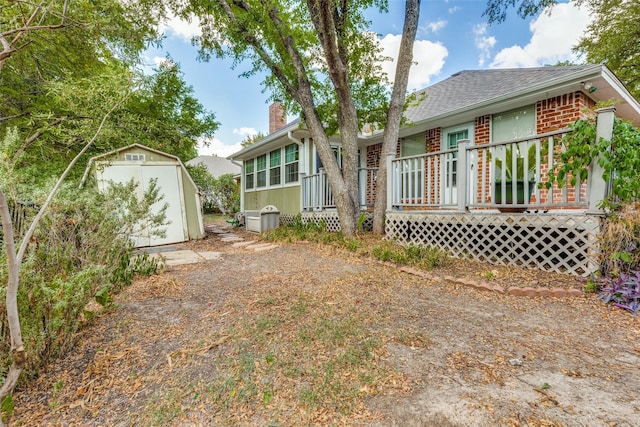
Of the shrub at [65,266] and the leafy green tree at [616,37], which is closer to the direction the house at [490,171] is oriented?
the shrub

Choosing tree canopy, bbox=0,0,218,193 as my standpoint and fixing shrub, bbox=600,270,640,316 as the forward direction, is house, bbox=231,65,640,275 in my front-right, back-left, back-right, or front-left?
front-left

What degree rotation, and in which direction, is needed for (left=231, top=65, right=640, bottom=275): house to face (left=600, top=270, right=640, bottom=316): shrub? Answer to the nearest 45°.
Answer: approximately 45° to its left

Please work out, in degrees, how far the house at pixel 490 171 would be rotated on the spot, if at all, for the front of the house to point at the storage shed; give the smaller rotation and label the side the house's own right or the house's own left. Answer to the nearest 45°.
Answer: approximately 45° to the house's own right

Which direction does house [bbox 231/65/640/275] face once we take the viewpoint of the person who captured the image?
facing the viewer and to the left of the viewer

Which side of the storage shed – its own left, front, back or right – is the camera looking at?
front

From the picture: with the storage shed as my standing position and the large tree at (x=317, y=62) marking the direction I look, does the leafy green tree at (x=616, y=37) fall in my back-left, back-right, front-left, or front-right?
front-left

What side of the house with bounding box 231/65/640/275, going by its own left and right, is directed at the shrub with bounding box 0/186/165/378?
front

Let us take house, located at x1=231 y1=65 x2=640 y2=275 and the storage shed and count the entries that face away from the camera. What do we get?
0

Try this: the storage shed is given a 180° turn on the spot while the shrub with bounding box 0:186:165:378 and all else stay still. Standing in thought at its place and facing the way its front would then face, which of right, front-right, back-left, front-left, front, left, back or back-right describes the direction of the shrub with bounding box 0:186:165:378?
back

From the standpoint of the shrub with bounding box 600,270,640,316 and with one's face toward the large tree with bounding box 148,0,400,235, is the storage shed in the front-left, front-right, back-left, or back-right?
front-left
